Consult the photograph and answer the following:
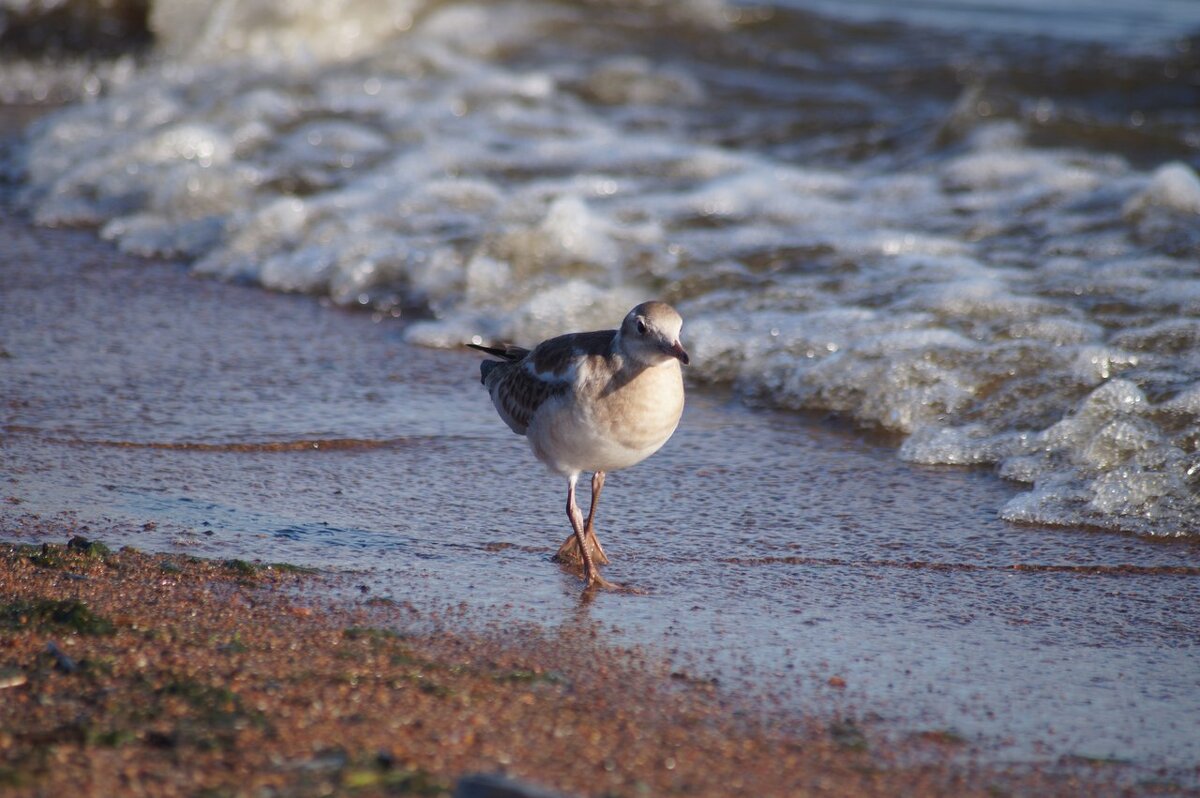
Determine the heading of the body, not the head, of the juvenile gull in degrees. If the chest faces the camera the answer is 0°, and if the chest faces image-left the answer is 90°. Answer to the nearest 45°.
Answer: approximately 315°
